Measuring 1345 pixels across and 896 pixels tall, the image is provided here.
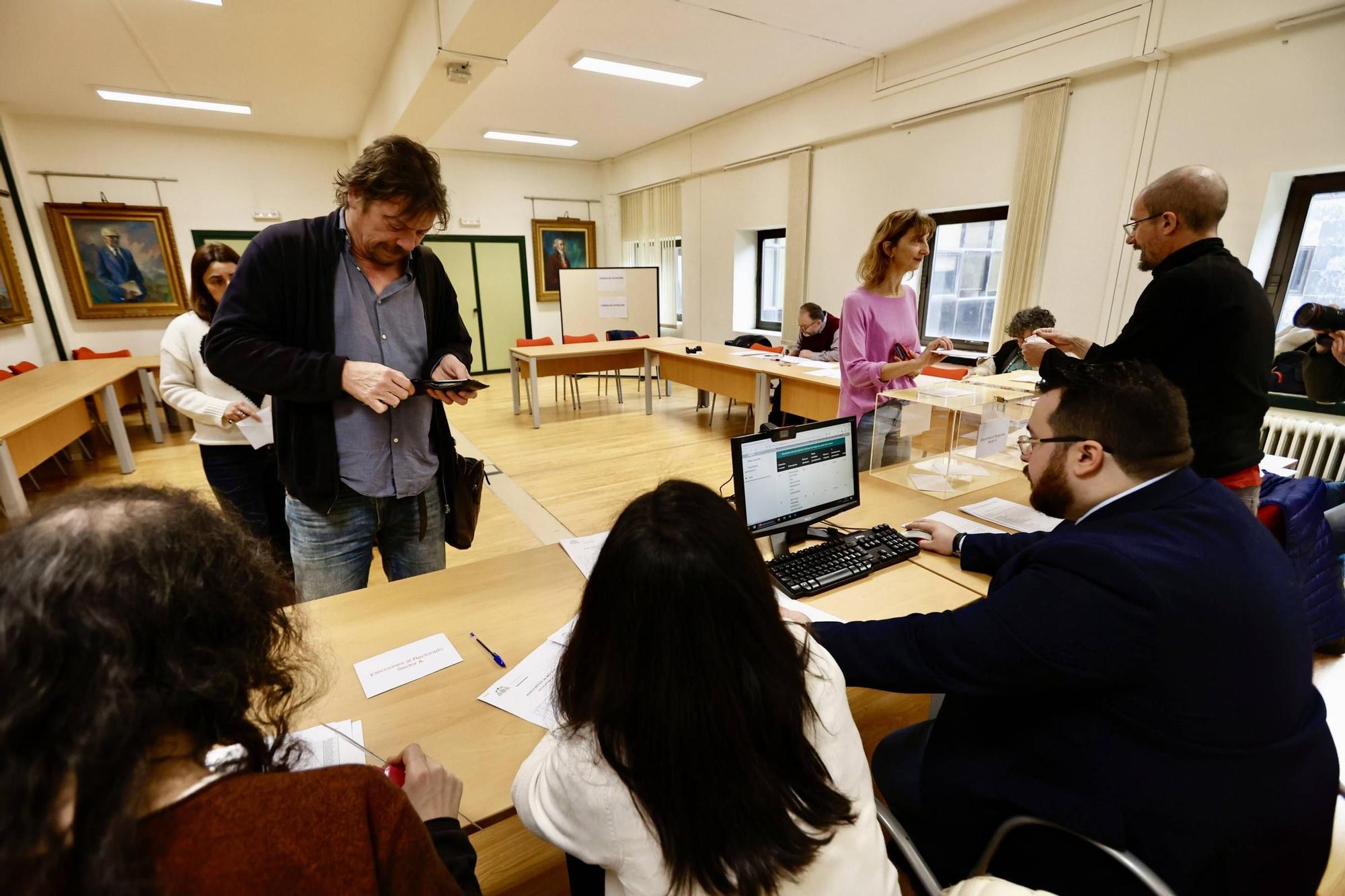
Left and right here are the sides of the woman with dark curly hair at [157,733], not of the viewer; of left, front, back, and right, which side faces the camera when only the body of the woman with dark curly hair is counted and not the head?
back

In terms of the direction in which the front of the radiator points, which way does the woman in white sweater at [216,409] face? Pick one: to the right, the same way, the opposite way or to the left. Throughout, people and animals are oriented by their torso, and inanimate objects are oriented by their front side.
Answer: the opposite way

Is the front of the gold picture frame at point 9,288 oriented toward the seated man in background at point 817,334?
yes

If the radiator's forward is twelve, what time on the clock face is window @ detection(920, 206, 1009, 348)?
The window is roughly at 2 o'clock from the radiator.

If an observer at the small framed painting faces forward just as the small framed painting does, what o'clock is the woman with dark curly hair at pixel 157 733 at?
The woman with dark curly hair is roughly at 12 o'clock from the small framed painting.

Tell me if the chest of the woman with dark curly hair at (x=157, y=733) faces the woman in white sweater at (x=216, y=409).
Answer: yes

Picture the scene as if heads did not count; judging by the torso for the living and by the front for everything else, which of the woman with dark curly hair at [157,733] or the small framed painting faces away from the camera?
the woman with dark curly hair

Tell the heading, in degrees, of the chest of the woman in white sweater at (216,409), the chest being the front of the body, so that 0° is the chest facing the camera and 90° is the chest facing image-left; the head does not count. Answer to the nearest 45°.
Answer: approximately 315°

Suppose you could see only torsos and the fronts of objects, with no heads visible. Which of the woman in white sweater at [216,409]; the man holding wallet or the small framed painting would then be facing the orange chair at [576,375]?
the small framed painting

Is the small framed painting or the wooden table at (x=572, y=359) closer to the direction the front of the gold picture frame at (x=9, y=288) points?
the wooden table

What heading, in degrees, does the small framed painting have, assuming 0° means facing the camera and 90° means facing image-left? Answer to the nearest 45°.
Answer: approximately 0°

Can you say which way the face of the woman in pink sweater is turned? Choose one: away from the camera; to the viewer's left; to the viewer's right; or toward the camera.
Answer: to the viewer's right

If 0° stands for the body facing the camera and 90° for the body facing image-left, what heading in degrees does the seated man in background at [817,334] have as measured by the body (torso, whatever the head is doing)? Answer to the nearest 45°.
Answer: approximately 45°
